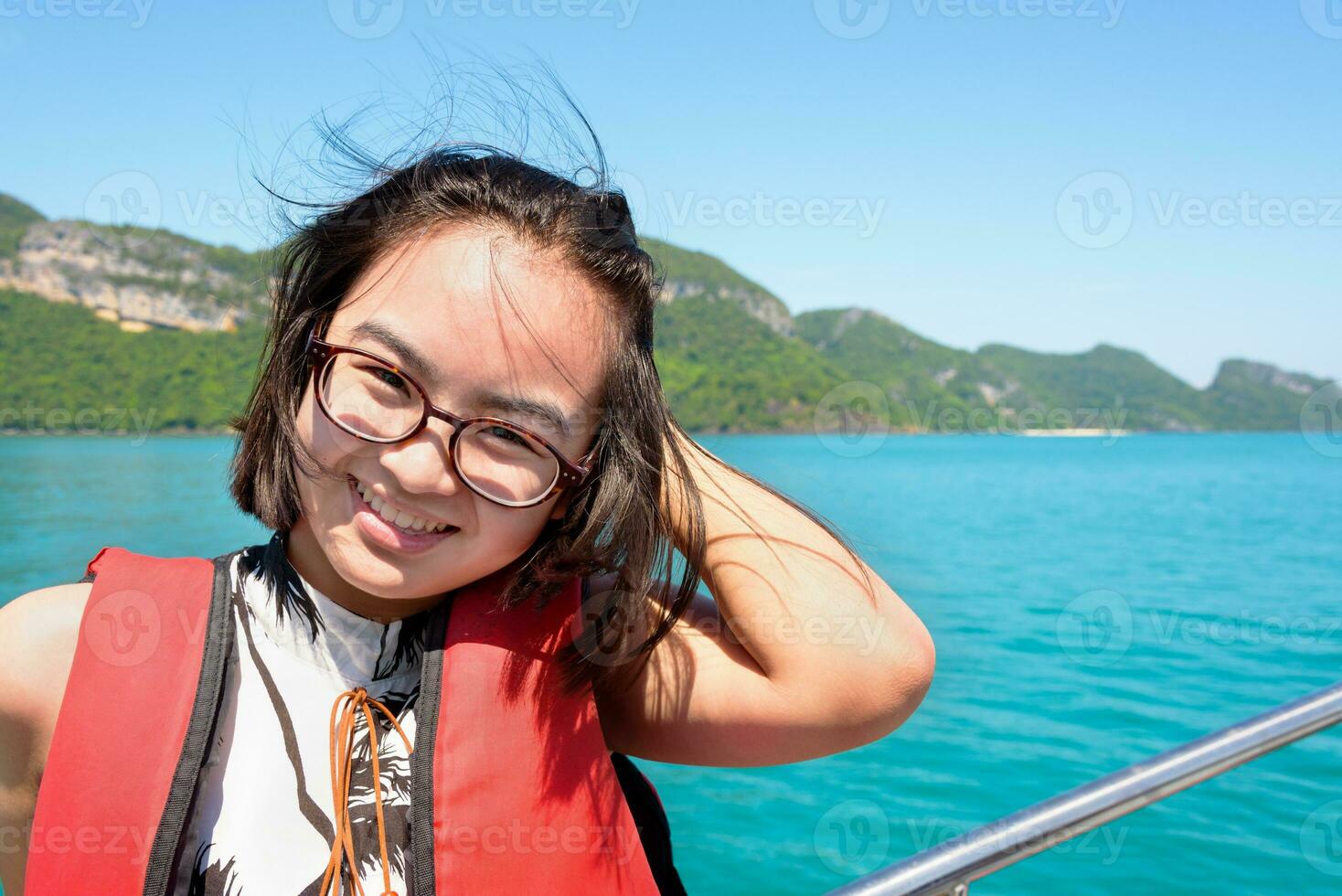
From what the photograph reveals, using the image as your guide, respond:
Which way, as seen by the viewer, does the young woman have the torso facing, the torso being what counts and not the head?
toward the camera
